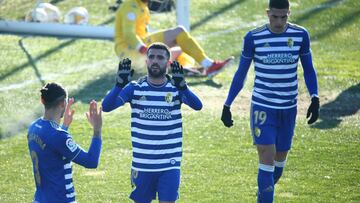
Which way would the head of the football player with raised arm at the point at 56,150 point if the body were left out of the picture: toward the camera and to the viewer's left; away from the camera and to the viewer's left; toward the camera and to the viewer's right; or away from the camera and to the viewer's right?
away from the camera and to the viewer's right

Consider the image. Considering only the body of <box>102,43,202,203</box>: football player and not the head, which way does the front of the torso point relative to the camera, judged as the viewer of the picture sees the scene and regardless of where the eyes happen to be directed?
toward the camera

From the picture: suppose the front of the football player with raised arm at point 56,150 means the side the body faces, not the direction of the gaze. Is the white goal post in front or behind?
in front

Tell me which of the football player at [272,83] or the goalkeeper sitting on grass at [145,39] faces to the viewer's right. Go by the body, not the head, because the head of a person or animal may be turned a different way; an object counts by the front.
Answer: the goalkeeper sitting on grass

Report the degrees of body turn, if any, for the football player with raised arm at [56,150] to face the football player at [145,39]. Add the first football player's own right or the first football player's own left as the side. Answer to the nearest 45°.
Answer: approximately 45° to the first football player's own left

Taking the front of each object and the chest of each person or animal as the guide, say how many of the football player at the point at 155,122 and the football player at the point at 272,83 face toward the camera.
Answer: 2

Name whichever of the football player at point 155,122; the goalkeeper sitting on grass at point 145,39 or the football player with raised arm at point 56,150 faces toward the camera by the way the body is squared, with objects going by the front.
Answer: the football player

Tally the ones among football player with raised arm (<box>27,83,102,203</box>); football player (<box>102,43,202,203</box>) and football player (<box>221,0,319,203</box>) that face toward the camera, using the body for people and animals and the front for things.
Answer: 2

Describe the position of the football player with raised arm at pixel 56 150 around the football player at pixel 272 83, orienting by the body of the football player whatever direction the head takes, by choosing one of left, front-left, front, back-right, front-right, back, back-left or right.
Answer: front-right

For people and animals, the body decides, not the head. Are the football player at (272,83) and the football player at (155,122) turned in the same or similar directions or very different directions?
same or similar directions

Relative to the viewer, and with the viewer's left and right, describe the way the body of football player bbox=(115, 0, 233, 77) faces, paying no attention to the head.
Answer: facing to the right of the viewer

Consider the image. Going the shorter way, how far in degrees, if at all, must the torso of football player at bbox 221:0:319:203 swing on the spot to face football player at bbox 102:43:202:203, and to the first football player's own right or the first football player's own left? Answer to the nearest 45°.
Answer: approximately 45° to the first football player's own right

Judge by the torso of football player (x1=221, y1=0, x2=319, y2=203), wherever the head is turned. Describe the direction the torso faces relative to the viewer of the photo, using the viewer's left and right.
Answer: facing the viewer

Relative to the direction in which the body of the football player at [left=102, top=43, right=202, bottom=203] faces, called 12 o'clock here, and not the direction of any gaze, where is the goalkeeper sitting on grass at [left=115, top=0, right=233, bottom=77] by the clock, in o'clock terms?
The goalkeeper sitting on grass is roughly at 6 o'clock from the football player.

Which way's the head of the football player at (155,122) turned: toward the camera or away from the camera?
toward the camera
